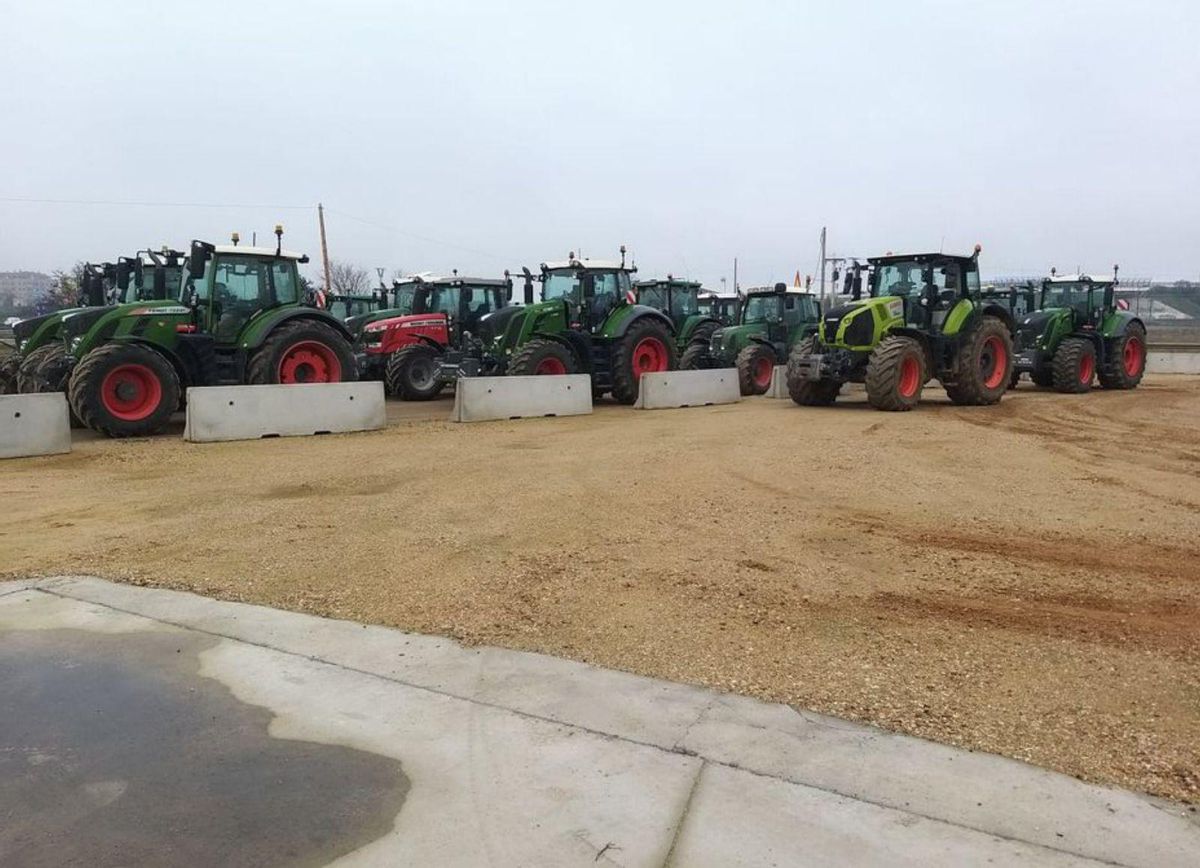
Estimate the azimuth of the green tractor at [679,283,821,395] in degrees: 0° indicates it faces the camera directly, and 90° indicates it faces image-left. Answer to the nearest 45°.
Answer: approximately 45°

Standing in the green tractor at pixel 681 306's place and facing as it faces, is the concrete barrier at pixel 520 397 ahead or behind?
ahead

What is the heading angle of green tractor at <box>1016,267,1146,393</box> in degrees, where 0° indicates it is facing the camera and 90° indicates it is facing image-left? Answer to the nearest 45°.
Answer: approximately 45°

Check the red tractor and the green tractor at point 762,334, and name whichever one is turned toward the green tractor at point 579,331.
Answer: the green tractor at point 762,334

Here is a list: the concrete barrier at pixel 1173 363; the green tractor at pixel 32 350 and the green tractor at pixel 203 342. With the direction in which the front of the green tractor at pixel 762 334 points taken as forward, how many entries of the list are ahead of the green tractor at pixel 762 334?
2

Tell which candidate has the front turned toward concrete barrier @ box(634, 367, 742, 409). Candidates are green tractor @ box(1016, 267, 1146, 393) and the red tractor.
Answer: the green tractor

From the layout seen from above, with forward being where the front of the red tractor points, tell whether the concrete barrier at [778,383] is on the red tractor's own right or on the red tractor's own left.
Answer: on the red tractor's own left

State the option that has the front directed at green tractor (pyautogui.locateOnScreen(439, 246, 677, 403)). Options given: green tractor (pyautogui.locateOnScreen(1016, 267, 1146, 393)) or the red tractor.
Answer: green tractor (pyautogui.locateOnScreen(1016, 267, 1146, 393))

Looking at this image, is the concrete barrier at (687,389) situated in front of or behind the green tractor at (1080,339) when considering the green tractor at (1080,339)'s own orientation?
in front

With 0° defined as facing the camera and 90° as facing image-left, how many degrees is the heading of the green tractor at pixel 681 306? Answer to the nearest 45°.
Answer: approximately 45°

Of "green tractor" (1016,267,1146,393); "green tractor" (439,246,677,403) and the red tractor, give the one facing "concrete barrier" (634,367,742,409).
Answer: "green tractor" (1016,267,1146,393)

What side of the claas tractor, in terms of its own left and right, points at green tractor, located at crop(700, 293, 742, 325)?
right

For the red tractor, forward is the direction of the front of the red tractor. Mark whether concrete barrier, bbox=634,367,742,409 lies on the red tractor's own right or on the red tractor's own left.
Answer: on the red tractor's own left
